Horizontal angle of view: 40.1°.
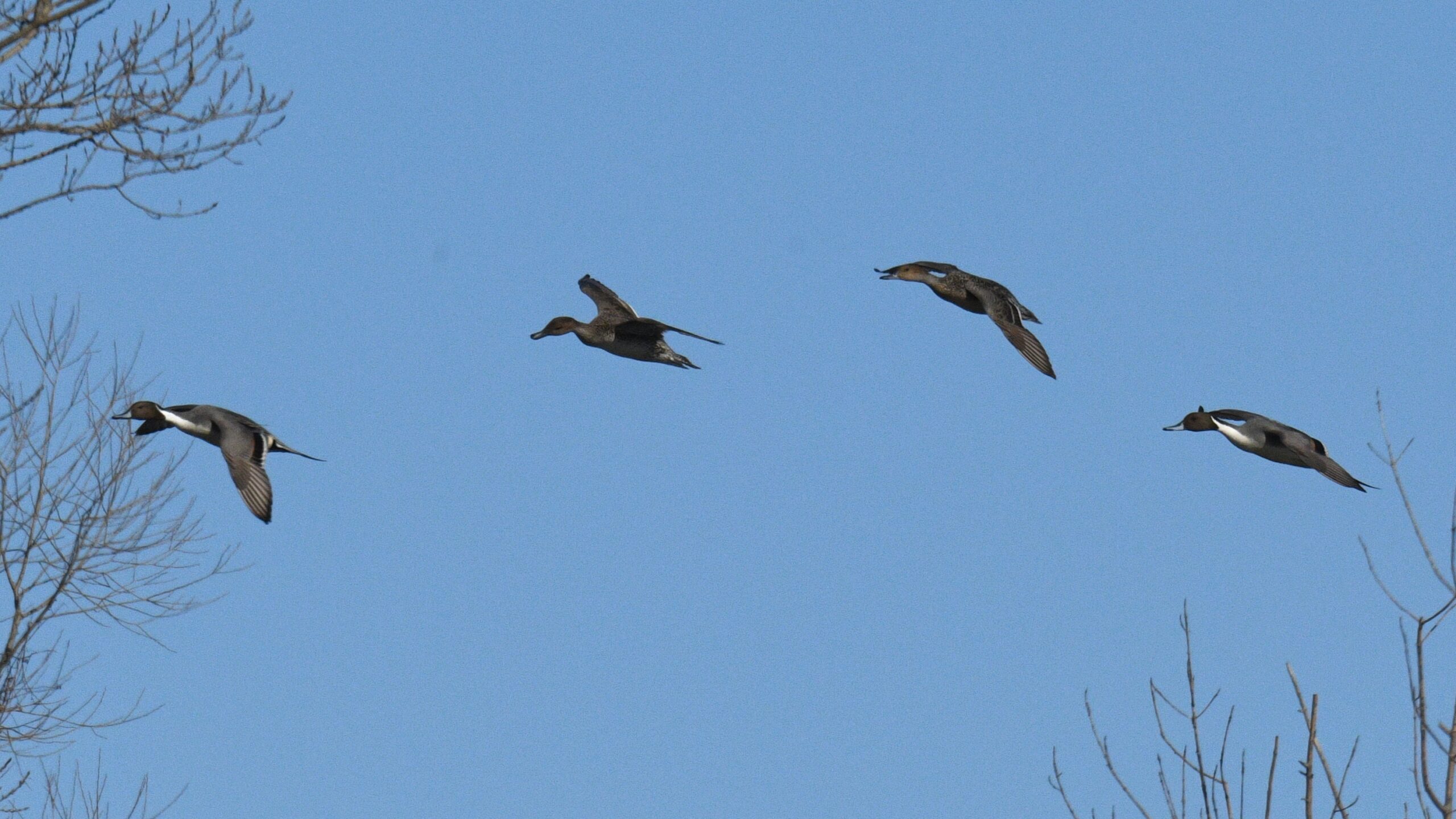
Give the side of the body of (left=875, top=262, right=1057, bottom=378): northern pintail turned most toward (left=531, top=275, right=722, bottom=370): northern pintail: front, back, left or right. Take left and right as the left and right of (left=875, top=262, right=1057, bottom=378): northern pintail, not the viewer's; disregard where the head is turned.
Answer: front

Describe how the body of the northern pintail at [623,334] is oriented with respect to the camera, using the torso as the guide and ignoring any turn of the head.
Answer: to the viewer's left

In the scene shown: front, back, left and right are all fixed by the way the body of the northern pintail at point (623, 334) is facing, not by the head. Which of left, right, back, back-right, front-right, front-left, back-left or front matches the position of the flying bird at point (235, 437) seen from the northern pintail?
front-left

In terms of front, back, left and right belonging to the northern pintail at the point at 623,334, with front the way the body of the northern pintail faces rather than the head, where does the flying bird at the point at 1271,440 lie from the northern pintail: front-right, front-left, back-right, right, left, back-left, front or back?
back-left

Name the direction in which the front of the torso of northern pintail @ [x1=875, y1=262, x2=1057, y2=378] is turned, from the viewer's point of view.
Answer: to the viewer's left

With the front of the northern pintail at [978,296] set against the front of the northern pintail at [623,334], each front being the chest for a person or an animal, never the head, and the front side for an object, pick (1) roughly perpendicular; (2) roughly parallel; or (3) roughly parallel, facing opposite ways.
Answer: roughly parallel

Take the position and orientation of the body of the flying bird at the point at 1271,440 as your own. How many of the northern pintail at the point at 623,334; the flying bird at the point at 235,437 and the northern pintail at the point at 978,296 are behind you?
0

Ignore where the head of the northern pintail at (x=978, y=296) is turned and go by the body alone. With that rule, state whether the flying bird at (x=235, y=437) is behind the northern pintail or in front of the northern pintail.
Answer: in front

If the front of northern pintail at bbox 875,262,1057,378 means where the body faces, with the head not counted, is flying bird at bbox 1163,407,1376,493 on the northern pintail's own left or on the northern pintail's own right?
on the northern pintail's own left

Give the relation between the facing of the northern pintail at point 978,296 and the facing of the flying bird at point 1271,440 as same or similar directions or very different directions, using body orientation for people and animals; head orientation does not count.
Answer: same or similar directions

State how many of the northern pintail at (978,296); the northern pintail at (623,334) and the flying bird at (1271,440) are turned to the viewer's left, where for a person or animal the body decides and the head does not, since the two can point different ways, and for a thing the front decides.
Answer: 3

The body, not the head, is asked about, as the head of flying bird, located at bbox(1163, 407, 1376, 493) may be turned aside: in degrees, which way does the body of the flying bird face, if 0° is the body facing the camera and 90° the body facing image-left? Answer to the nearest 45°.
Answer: approximately 90°

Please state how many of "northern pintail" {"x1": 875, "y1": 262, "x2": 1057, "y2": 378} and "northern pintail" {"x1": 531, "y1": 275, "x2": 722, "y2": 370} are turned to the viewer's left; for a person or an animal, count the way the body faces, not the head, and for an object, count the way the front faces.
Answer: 2

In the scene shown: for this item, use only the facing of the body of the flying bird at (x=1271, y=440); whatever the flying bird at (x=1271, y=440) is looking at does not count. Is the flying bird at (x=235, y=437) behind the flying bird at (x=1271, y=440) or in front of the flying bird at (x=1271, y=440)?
in front

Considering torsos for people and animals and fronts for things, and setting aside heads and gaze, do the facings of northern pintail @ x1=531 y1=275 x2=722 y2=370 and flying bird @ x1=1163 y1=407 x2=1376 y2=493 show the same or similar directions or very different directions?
same or similar directions

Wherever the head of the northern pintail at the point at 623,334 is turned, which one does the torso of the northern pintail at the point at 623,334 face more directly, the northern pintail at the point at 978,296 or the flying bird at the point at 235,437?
the flying bird
